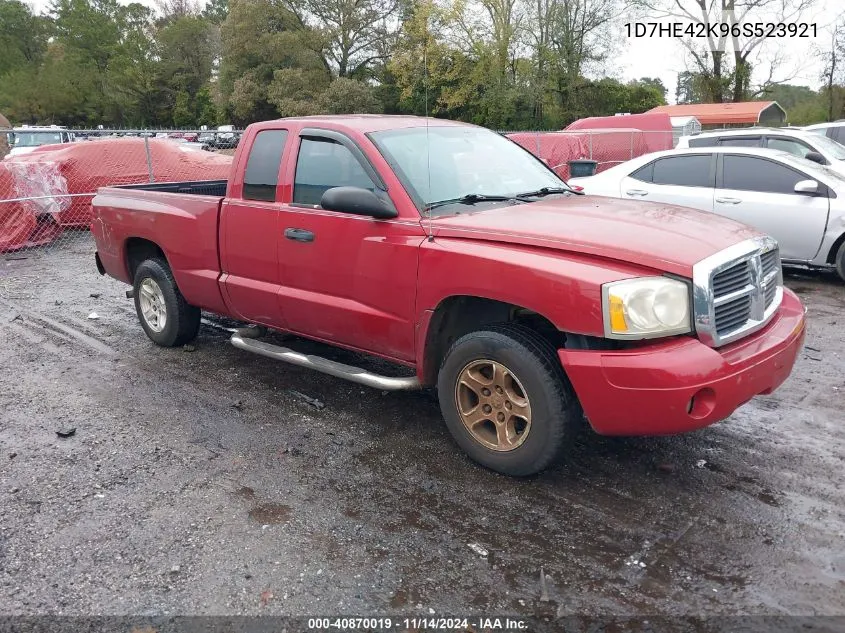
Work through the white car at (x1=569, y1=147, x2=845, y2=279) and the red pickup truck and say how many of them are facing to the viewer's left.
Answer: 0

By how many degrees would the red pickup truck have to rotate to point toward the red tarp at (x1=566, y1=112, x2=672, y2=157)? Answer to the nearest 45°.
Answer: approximately 135° to its left

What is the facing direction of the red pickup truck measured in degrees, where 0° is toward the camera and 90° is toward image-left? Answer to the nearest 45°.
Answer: approximately 315°

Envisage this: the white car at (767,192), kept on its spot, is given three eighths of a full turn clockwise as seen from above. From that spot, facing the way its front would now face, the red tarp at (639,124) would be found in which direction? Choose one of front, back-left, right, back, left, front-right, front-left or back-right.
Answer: back-right

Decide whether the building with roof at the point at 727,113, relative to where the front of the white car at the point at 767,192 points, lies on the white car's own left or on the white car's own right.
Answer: on the white car's own left

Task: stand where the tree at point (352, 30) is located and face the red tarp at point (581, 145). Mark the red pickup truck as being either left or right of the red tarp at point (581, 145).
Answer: right

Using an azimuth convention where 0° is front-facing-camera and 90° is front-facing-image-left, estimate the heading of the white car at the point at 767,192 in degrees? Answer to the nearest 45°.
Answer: approximately 270°

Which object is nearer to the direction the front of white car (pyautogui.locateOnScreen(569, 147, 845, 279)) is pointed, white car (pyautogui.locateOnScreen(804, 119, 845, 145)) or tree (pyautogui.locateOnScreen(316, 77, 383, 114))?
the white car

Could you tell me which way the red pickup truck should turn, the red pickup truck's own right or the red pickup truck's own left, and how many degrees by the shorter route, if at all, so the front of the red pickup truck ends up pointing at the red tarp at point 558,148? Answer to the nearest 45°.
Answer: approximately 135° to the red pickup truck's own left

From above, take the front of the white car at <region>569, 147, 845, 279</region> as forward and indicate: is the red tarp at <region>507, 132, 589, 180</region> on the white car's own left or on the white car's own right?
on the white car's own left
